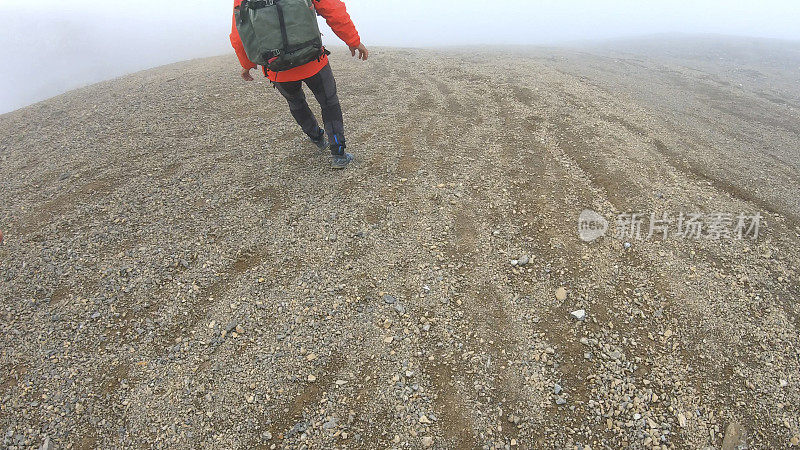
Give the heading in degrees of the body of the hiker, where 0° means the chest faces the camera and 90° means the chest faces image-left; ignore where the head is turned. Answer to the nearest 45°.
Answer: approximately 180°

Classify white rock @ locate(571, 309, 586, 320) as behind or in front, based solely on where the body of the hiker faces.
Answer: behind
